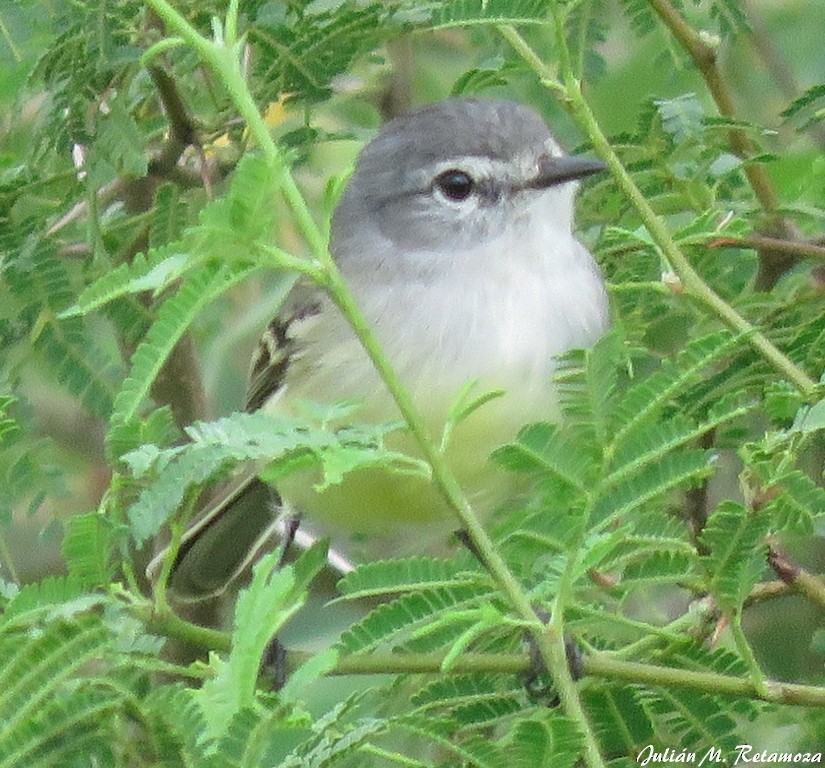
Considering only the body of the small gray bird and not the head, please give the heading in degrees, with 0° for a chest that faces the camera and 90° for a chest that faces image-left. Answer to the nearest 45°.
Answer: approximately 315°
